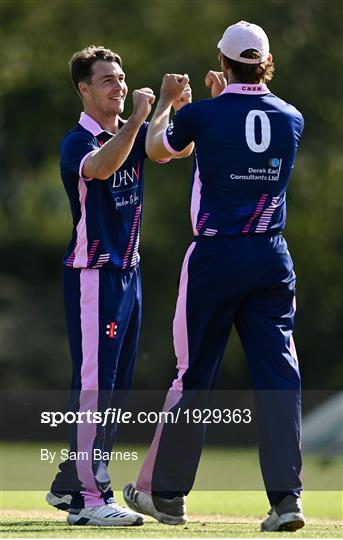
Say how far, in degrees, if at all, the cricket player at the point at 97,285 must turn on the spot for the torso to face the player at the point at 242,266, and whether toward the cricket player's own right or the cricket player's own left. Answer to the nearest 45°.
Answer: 0° — they already face them

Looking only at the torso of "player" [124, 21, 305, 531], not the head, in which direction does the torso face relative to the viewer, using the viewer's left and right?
facing away from the viewer and to the left of the viewer

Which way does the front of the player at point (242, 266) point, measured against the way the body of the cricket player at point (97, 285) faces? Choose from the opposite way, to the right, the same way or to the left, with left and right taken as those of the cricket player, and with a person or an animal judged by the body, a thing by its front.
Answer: the opposite way

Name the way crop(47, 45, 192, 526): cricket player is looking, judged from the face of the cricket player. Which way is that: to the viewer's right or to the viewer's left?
to the viewer's right

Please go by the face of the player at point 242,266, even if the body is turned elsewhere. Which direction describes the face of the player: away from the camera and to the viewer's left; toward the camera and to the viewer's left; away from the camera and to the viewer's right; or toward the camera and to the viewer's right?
away from the camera and to the viewer's left

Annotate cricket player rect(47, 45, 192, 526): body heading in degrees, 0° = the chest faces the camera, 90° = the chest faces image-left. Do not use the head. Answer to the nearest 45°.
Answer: approximately 315°
